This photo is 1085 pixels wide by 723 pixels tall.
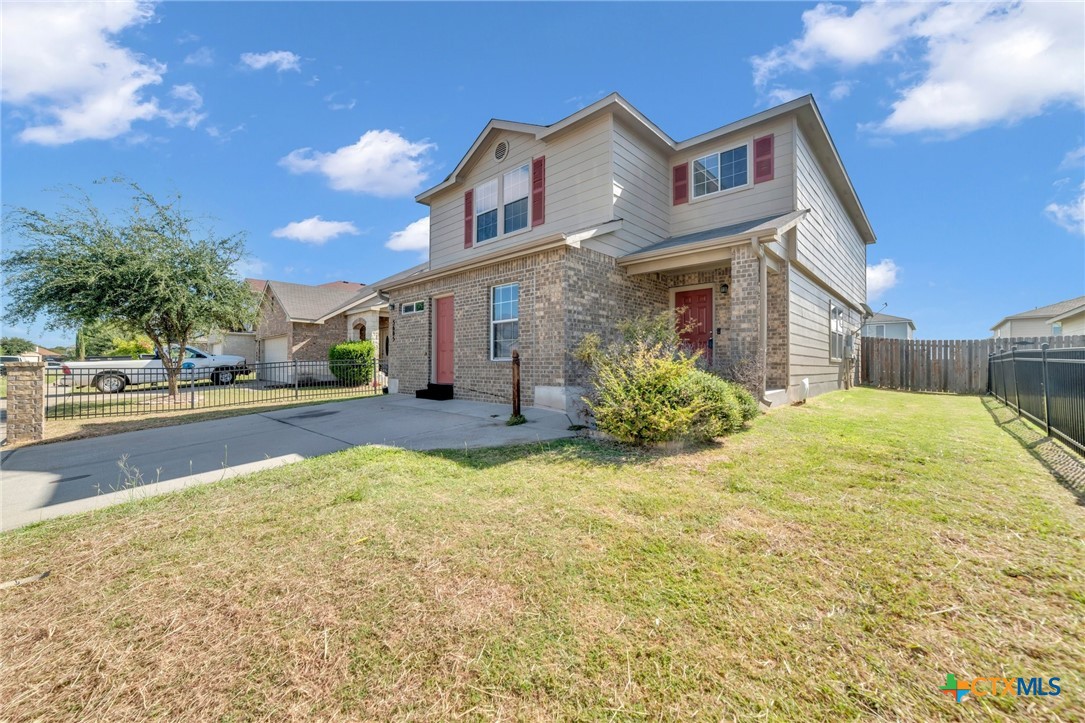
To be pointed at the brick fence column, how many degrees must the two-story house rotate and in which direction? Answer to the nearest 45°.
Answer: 0° — it already faces it

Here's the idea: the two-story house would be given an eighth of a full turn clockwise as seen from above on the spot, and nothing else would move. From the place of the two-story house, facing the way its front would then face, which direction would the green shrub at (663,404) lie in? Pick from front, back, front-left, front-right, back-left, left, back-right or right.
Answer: left

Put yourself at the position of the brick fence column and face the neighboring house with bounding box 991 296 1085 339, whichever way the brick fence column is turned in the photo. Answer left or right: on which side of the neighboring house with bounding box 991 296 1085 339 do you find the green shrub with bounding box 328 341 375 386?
left

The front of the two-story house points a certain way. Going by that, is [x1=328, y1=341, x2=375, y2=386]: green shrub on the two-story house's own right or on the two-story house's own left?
on the two-story house's own right

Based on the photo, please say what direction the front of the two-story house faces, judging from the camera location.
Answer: facing the viewer and to the left of the viewer

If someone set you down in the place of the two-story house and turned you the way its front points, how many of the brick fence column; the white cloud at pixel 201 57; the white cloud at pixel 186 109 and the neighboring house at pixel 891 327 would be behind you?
1

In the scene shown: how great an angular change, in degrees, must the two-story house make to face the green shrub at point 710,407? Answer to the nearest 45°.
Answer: approximately 45° to its left

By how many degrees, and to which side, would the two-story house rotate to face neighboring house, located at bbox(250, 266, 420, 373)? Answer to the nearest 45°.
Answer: approximately 90° to its right

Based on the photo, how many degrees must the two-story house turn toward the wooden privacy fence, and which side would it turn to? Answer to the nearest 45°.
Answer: approximately 180°

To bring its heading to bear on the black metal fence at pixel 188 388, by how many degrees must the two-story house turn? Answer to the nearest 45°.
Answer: approximately 45° to its right
